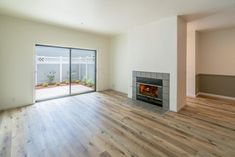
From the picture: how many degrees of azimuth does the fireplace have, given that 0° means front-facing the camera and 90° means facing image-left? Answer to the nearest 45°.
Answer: approximately 45°

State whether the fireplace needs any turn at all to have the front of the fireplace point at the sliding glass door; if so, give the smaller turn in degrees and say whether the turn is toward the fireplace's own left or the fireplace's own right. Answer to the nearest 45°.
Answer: approximately 45° to the fireplace's own right
